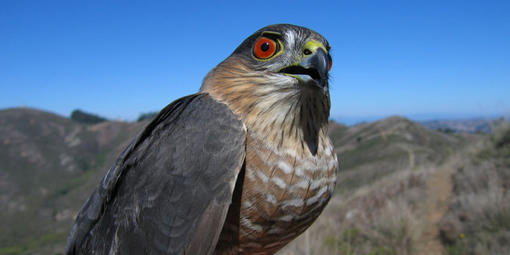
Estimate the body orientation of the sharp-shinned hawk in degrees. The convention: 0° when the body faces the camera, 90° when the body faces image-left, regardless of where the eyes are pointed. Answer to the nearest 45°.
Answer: approximately 315°
